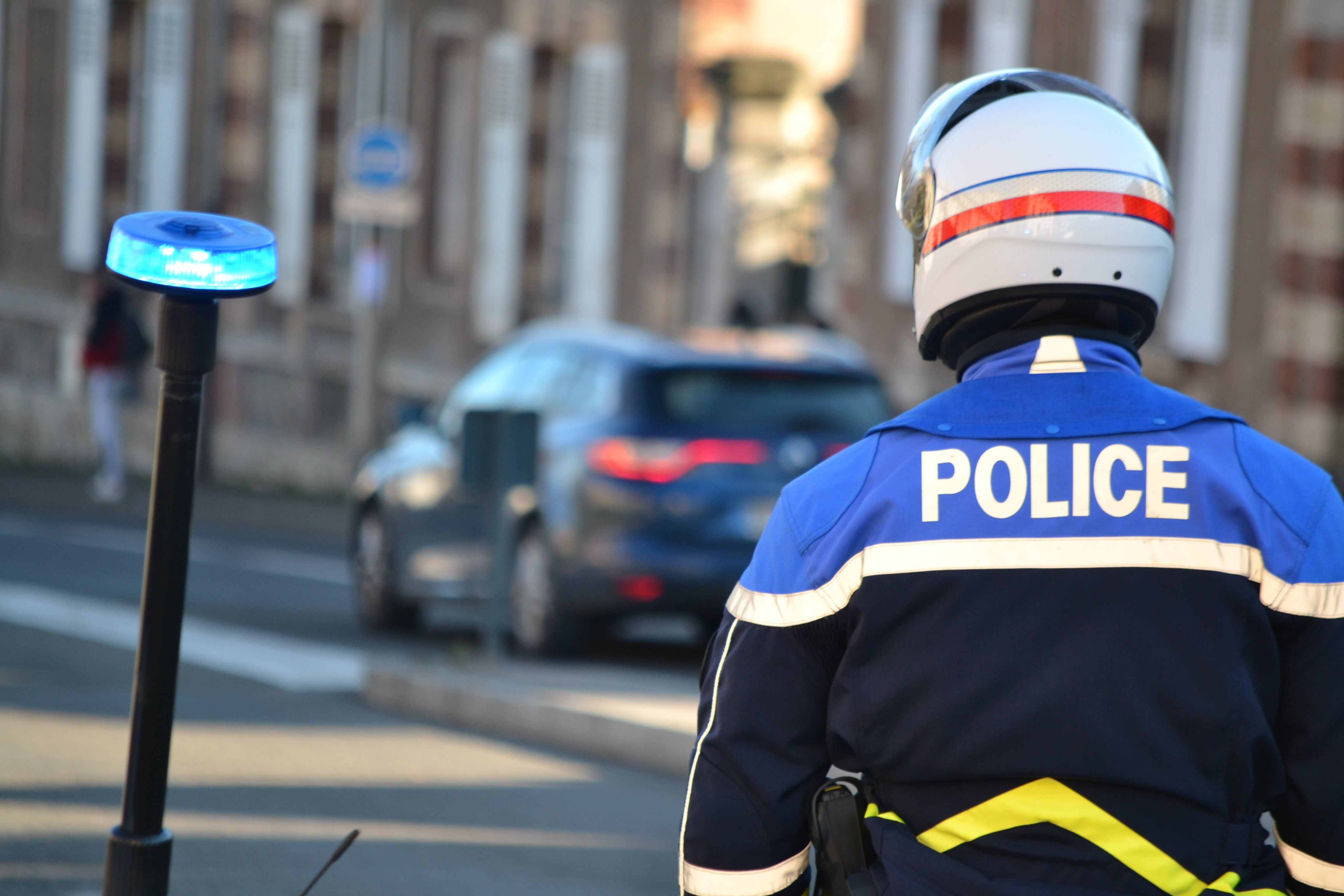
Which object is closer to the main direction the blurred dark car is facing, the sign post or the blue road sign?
the blue road sign

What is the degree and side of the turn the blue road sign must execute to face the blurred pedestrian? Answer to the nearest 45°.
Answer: approximately 90° to its right

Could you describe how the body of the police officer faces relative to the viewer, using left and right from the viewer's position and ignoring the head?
facing away from the viewer

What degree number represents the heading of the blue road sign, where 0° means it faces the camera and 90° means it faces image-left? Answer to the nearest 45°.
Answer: approximately 0°

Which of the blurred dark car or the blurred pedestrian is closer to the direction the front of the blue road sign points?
the blurred dark car

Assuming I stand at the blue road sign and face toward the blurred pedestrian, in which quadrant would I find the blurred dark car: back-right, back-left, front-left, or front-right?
back-left

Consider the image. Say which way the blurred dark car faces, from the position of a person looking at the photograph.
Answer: facing away from the viewer and to the left of the viewer

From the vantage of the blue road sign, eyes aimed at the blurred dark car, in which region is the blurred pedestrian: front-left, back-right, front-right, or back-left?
back-right

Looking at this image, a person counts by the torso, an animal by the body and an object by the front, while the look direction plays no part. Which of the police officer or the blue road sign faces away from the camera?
the police officer

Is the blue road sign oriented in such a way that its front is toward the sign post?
yes
